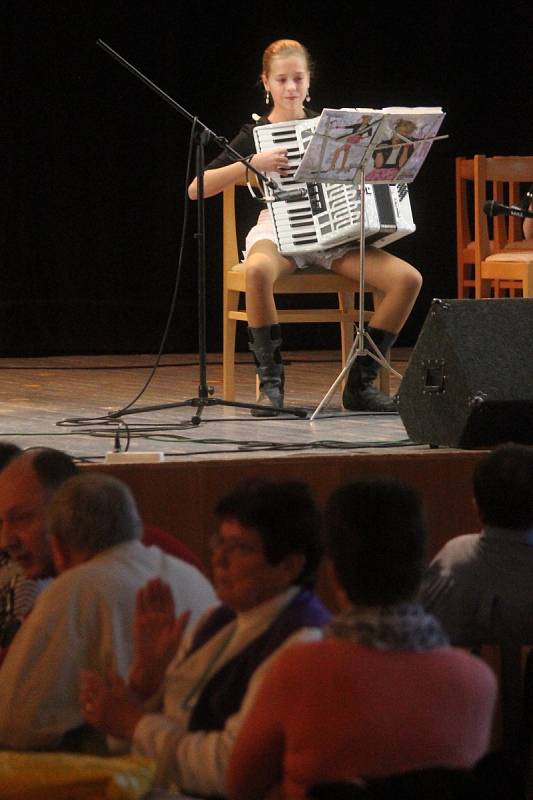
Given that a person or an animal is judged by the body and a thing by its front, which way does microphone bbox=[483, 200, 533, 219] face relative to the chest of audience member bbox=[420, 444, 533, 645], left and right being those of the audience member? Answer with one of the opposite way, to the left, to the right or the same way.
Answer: to the left

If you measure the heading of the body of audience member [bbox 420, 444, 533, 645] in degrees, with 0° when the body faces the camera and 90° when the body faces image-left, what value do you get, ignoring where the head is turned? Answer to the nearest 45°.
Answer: approximately 180°

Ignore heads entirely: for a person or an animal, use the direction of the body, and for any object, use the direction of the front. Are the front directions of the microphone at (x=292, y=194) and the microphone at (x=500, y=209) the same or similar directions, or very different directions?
very different directions

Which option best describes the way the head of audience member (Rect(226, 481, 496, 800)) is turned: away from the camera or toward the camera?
away from the camera

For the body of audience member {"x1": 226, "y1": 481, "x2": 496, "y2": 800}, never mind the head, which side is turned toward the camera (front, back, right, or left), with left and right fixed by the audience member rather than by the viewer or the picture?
back

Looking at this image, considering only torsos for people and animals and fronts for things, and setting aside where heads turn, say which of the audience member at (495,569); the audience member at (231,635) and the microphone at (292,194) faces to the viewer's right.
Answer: the microphone

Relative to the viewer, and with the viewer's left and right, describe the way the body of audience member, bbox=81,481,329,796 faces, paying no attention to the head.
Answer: facing the viewer and to the left of the viewer

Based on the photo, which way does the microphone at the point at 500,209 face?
to the viewer's left

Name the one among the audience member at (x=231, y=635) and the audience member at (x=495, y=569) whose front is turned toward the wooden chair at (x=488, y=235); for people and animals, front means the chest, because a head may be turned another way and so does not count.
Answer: the audience member at (x=495, y=569)

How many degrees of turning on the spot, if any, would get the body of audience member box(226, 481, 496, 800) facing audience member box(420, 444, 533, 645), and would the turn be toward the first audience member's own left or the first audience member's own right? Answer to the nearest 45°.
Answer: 0° — they already face them

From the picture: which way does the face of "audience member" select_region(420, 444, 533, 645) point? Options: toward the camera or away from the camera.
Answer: away from the camera

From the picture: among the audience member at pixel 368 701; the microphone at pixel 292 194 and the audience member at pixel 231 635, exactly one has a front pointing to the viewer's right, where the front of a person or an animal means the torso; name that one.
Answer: the microphone

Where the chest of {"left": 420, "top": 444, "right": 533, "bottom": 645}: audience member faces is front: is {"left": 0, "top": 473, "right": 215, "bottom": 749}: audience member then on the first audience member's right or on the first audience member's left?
on the first audience member's left

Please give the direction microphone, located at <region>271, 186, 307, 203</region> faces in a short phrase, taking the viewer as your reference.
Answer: facing to the right of the viewer

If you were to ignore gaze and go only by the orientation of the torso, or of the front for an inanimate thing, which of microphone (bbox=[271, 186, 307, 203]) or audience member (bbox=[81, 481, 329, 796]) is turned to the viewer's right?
the microphone

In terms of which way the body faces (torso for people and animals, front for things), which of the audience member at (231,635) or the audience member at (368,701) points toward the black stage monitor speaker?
the audience member at (368,701)

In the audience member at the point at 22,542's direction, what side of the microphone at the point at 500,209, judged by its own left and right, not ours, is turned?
left
